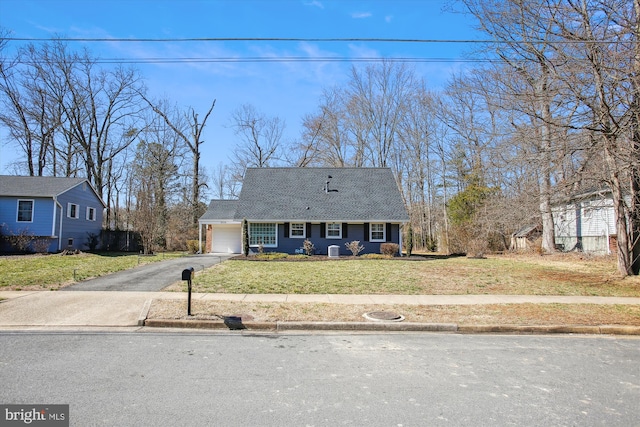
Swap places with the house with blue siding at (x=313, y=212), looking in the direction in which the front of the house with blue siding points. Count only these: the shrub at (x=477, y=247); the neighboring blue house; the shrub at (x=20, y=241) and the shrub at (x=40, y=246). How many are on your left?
1

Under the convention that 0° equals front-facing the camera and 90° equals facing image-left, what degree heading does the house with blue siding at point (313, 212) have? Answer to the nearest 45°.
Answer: approximately 0°

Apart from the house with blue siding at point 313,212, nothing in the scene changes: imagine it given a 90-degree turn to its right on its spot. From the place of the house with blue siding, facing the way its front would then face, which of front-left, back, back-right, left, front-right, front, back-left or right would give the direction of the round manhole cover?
left

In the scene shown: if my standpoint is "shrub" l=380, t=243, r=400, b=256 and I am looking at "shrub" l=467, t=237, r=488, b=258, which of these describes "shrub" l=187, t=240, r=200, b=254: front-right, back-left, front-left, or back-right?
back-left

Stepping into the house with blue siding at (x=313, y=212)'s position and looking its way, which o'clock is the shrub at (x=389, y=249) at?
The shrub is roughly at 10 o'clock from the house with blue siding.

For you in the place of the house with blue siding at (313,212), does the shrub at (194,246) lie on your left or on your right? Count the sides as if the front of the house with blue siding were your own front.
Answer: on your right

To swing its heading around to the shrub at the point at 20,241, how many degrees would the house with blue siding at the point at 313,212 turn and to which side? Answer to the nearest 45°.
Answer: approximately 90° to its right

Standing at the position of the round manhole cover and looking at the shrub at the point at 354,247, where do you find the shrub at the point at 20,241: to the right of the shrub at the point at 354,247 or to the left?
left

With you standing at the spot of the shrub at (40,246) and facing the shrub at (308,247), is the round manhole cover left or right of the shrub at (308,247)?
right

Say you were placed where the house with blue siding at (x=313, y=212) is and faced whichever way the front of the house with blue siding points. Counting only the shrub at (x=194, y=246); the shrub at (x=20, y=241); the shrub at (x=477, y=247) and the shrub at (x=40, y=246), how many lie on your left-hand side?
1

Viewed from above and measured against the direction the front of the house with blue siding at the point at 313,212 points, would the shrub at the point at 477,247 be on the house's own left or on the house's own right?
on the house's own left

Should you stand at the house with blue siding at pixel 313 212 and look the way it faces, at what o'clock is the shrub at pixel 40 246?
The shrub is roughly at 3 o'clock from the house with blue siding.

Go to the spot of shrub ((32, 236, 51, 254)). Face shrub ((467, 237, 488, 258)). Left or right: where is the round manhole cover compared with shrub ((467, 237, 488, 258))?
right

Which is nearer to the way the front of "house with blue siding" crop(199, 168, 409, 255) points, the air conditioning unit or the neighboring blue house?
the air conditioning unit

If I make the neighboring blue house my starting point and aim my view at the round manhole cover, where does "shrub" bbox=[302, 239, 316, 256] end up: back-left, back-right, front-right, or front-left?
front-left

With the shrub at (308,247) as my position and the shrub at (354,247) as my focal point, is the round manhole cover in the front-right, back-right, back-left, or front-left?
front-right

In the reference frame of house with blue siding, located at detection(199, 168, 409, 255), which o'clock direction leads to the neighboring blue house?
The neighboring blue house is roughly at 3 o'clock from the house with blue siding.

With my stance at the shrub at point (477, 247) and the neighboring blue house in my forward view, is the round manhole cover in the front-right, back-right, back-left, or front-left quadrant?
front-left

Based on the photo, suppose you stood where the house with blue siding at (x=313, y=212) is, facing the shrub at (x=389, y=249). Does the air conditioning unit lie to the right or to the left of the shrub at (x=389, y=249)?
right

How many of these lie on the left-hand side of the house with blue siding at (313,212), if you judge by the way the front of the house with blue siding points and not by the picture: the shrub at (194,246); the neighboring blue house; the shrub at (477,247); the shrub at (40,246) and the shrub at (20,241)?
1
